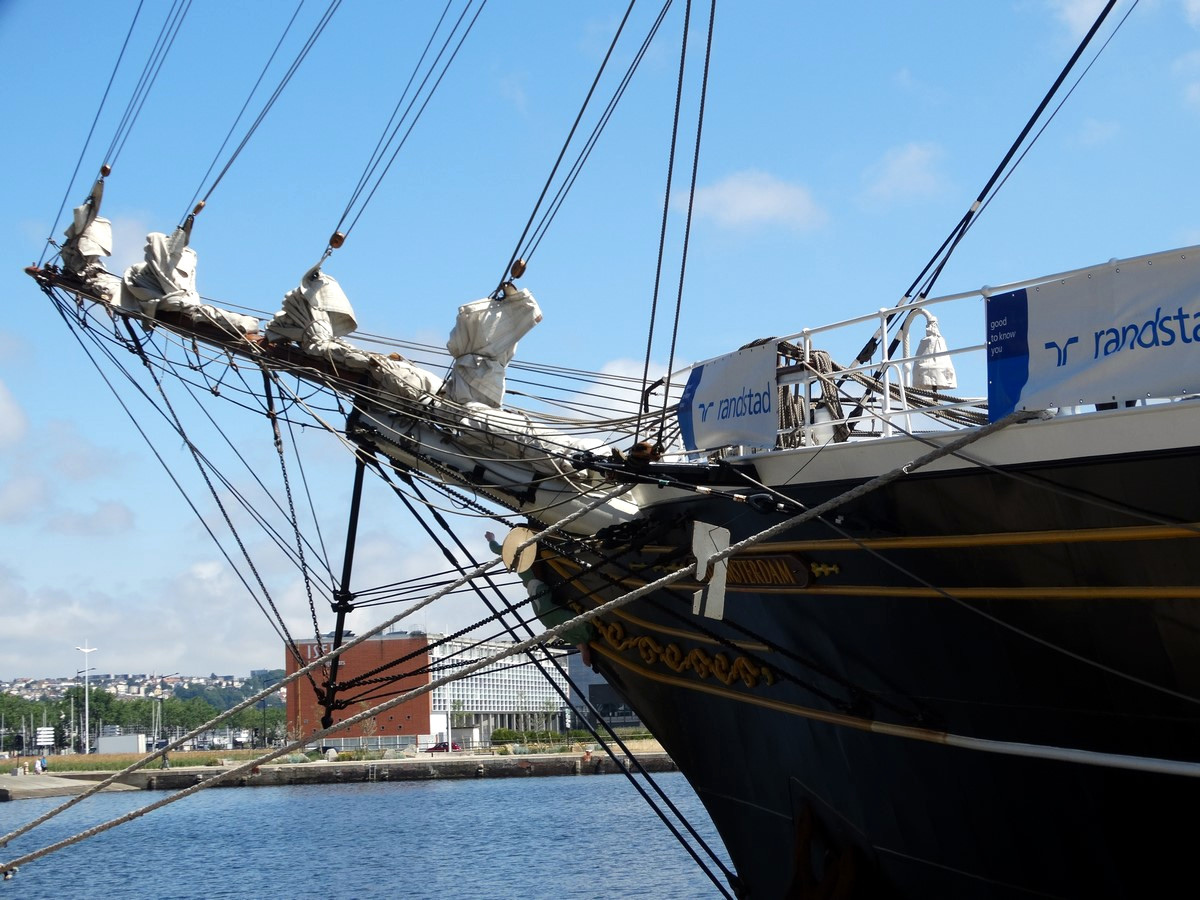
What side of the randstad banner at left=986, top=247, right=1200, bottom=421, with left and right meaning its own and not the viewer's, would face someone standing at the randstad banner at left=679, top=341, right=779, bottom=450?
right

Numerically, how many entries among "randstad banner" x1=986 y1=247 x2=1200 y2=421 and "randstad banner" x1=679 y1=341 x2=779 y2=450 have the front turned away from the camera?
0

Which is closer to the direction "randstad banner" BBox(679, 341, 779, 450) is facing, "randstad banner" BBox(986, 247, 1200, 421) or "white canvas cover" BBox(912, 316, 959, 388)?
the randstad banner

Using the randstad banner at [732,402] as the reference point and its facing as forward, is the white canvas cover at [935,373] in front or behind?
behind

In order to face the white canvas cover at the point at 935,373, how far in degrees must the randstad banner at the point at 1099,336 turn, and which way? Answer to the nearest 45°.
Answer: approximately 135° to its right

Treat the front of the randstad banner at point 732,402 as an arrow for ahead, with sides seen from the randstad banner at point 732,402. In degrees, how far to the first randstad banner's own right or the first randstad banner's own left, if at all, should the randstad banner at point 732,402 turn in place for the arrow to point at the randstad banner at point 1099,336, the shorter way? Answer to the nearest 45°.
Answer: approximately 90° to the first randstad banner's own left

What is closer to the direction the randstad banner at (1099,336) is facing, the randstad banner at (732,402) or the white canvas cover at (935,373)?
the randstad banner

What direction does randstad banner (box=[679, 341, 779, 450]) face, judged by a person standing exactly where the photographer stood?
facing the viewer and to the left of the viewer

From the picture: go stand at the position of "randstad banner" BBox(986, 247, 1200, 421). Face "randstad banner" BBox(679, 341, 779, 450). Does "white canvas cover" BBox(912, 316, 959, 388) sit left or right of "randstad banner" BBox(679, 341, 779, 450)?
right

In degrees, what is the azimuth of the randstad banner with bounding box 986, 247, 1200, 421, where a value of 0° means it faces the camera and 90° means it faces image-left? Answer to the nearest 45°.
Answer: approximately 45°
